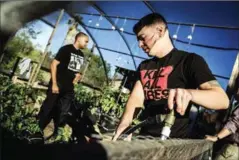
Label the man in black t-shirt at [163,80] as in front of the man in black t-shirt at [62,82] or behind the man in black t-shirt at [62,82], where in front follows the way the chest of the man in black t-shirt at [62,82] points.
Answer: in front

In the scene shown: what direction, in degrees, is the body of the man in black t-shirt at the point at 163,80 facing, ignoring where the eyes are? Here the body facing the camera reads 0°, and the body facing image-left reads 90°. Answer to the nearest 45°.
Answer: approximately 45°

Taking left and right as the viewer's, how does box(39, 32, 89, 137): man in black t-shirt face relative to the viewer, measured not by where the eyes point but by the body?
facing the viewer and to the right of the viewer

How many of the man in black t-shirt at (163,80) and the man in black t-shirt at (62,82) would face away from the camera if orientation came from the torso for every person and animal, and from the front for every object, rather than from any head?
0

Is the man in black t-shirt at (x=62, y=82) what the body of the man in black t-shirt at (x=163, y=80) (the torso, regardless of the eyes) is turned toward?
no
